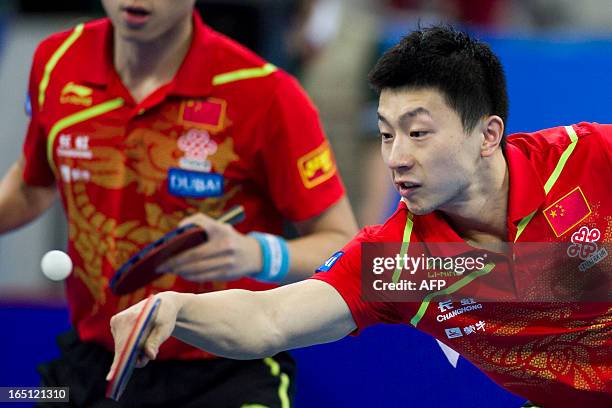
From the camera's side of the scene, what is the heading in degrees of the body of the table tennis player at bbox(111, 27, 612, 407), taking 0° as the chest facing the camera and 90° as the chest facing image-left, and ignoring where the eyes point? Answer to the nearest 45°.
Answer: approximately 45°

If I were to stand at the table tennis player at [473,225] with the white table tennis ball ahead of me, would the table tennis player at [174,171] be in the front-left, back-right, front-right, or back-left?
front-right

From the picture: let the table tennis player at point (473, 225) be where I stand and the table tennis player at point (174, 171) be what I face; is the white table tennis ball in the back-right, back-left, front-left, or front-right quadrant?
front-left

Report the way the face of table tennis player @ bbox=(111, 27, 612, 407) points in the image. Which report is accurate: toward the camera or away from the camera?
toward the camera

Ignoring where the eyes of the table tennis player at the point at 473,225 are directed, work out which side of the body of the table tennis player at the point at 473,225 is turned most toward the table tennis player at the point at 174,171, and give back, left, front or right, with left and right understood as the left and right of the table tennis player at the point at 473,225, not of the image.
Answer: right

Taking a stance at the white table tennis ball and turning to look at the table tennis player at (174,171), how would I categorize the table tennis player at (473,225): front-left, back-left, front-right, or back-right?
front-right

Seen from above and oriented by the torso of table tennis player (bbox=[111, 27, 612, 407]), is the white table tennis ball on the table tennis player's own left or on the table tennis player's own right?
on the table tennis player's own right
